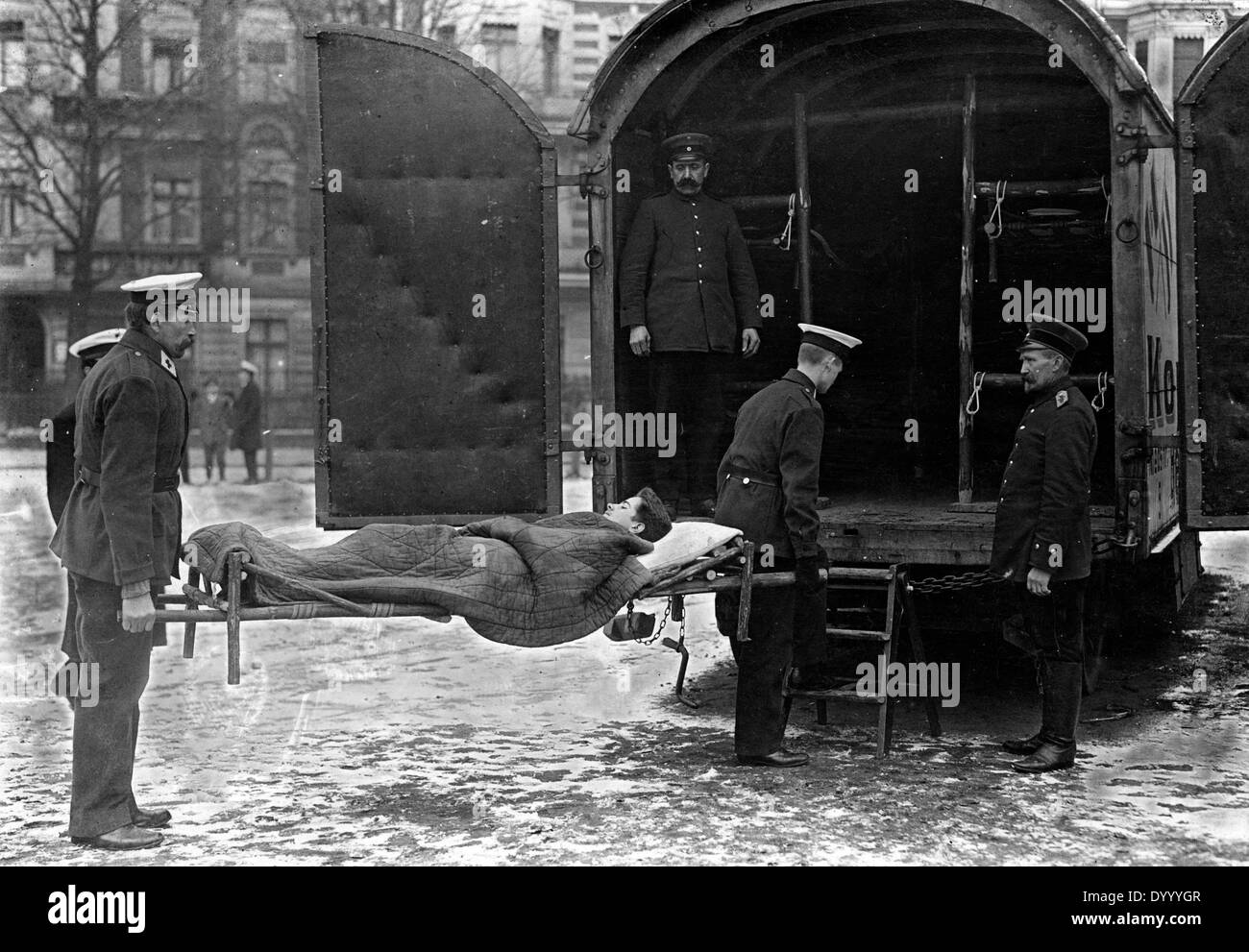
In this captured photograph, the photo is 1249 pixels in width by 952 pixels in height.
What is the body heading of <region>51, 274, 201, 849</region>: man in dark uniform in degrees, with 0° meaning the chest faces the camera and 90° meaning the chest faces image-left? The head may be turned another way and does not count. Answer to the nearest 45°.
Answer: approximately 270°

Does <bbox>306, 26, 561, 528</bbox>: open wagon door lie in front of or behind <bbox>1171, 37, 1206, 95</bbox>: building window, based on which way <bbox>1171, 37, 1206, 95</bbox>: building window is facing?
in front

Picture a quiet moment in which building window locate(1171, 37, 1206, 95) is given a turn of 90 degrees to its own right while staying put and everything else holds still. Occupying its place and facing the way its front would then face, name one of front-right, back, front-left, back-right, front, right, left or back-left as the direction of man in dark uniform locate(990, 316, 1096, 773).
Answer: left

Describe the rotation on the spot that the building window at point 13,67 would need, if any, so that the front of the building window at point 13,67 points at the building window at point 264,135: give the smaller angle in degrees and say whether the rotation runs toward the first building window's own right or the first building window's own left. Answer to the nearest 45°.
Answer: approximately 135° to the first building window's own left

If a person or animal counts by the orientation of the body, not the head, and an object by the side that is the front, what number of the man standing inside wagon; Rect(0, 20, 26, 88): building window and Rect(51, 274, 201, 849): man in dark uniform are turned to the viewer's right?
1

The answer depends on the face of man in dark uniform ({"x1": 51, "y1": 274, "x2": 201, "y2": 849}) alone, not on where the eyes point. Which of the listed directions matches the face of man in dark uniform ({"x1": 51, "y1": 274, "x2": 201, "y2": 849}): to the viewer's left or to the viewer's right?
to the viewer's right

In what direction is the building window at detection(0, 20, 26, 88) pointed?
toward the camera

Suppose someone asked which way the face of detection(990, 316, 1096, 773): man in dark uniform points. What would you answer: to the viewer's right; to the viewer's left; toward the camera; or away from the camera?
to the viewer's left

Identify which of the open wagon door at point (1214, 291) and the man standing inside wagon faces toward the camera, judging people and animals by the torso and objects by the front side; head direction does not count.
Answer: the man standing inside wagon

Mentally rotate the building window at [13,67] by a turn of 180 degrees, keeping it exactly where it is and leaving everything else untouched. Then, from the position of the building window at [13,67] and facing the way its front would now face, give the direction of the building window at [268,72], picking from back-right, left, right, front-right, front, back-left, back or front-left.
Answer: front-right

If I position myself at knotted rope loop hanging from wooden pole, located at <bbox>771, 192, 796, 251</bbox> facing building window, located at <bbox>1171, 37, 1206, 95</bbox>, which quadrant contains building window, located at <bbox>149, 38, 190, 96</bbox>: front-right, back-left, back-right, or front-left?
front-left

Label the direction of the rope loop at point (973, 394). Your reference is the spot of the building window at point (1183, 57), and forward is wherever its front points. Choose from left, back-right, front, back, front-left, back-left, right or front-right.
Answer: front

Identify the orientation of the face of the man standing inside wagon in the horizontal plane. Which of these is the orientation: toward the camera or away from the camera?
toward the camera

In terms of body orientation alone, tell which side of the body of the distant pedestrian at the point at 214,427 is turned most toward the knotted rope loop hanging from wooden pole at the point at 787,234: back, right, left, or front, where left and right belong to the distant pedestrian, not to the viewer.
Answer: front
